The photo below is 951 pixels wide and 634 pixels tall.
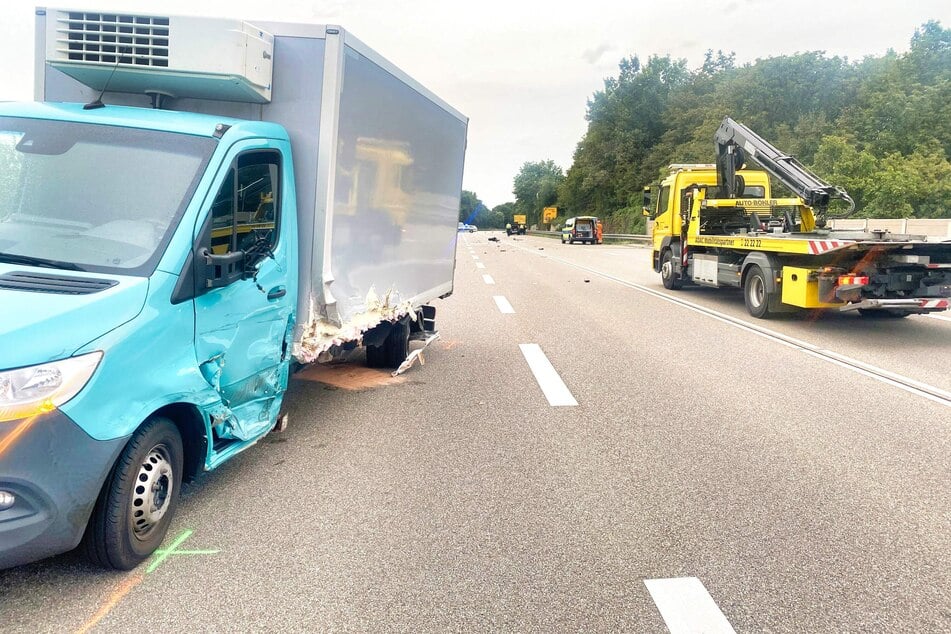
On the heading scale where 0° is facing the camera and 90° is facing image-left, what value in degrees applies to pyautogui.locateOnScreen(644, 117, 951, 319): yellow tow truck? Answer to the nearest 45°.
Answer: approximately 135°

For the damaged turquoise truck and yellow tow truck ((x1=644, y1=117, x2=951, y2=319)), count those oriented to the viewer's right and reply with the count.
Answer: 0

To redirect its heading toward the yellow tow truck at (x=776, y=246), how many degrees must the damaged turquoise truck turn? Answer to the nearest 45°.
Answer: approximately 180°

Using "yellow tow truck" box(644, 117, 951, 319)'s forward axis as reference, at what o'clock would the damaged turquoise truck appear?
The damaged turquoise truck is roughly at 8 o'clock from the yellow tow truck.
